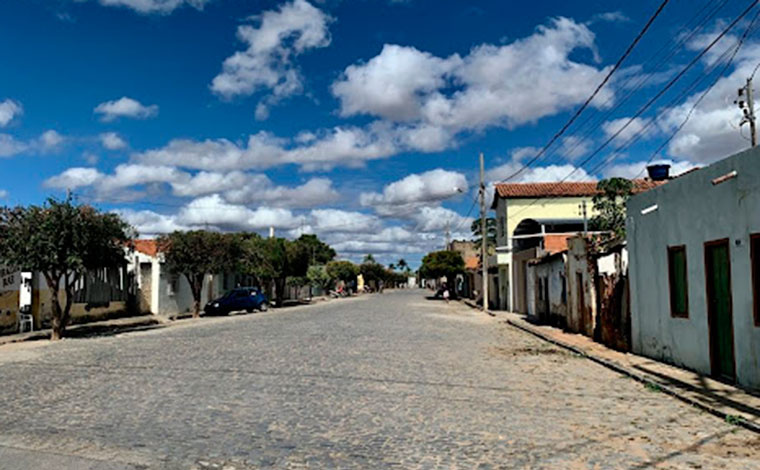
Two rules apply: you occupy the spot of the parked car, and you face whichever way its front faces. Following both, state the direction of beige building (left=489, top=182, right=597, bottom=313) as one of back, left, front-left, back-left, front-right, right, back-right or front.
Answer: back-left

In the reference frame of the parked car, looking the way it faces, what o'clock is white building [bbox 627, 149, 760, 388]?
The white building is roughly at 10 o'clock from the parked car.

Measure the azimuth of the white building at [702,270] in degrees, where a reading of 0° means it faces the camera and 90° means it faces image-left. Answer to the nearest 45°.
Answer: approximately 45°

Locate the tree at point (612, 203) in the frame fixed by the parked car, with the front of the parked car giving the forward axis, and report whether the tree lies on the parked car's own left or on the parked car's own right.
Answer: on the parked car's own left

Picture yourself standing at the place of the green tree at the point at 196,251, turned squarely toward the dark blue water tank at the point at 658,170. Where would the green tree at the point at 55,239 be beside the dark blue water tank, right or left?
right

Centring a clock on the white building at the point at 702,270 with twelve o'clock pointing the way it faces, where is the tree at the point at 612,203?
The tree is roughly at 4 o'clock from the white building.

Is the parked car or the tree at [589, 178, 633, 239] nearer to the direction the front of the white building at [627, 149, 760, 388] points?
the parked car

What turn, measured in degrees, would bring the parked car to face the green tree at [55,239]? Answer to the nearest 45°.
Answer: approximately 45° to its left

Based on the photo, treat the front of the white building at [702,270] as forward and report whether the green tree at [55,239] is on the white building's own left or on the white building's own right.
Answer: on the white building's own right

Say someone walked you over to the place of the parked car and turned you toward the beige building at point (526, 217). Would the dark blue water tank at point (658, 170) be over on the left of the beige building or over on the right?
right
